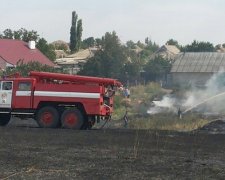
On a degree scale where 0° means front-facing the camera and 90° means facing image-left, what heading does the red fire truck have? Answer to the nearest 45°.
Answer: approximately 90°
